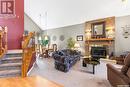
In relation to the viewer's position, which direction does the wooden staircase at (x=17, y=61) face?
facing the viewer

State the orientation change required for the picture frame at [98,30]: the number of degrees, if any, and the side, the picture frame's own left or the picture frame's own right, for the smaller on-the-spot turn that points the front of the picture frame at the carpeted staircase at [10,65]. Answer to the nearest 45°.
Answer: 0° — it already faces it

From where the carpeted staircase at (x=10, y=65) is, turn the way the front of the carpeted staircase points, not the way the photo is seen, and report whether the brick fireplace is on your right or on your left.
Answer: on your left

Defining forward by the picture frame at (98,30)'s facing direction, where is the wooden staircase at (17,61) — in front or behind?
in front

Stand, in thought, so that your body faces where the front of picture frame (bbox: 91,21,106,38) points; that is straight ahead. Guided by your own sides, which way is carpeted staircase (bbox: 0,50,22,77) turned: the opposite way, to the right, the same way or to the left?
the same way

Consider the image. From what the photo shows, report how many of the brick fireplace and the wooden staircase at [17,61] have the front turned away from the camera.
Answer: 0

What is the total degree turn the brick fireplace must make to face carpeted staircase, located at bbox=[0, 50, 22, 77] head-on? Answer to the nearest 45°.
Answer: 0° — it already faces it

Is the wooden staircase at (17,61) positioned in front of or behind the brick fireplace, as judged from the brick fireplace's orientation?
in front

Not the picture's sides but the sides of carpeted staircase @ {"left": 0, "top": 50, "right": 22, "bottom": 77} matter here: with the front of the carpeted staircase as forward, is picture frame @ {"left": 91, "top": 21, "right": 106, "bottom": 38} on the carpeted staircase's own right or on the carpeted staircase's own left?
on the carpeted staircase's own left

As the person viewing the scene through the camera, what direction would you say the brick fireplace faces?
facing the viewer and to the left of the viewer

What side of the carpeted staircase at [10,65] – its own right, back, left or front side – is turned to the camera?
front

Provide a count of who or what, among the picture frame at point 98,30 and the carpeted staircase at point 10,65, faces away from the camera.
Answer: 0
